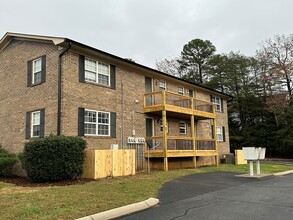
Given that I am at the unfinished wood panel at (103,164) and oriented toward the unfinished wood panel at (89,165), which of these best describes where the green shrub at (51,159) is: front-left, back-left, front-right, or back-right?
front-left

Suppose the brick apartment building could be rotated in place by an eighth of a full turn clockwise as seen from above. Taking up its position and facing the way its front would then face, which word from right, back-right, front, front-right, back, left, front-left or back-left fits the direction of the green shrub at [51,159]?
front

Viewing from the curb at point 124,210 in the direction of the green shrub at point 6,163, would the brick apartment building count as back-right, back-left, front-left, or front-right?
front-right

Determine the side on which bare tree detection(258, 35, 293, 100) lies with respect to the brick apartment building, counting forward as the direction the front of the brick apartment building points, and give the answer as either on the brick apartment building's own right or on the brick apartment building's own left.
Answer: on the brick apartment building's own left

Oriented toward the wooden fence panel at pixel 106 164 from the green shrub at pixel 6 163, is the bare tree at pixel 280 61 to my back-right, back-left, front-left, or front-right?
front-left

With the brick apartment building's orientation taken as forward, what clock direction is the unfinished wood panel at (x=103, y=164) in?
The unfinished wood panel is roughly at 1 o'clock from the brick apartment building.

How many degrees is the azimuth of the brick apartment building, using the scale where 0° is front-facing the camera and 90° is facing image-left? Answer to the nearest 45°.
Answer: approximately 315°

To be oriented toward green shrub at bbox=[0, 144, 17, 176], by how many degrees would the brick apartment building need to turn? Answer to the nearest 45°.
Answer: approximately 135° to its right
